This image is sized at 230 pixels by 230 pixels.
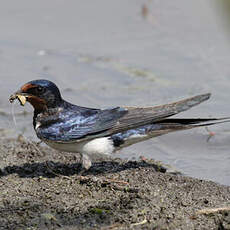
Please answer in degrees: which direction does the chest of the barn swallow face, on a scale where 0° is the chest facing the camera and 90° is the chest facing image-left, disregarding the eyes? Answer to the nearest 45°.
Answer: approximately 90°
